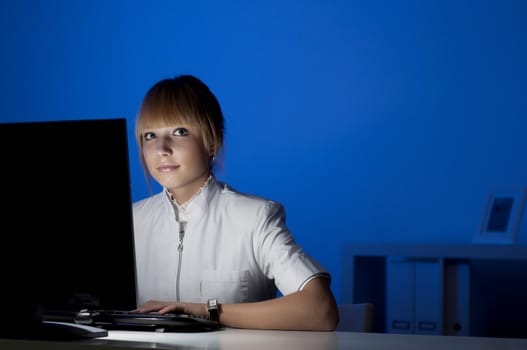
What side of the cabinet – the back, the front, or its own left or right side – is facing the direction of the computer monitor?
front

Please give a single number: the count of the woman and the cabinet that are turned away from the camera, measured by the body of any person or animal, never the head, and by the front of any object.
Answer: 0

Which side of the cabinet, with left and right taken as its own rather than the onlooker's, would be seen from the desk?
front

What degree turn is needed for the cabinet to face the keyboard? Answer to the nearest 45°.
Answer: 0° — it already faces it

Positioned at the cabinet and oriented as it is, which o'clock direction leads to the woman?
The woman is roughly at 1 o'clock from the cabinet.

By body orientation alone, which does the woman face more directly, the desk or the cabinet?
the desk

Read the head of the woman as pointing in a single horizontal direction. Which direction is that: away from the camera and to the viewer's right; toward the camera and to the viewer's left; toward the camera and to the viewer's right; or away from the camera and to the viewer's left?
toward the camera and to the viewer's left

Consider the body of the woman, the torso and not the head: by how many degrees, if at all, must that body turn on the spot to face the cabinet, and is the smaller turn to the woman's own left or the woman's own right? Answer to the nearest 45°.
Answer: approximately 180°

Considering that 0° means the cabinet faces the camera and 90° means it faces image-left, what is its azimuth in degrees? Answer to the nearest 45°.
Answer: approximately 0°
